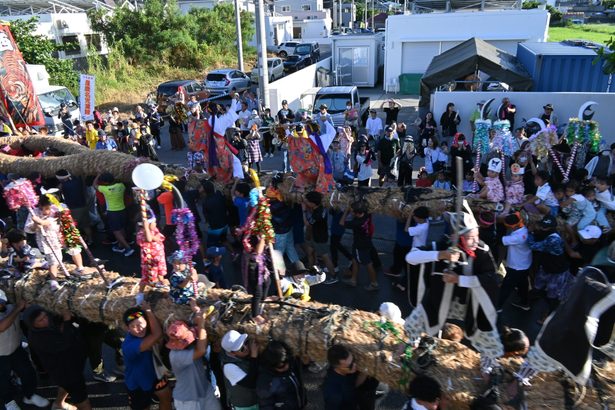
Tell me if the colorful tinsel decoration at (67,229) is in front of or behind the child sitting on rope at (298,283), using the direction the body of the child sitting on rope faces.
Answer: behind

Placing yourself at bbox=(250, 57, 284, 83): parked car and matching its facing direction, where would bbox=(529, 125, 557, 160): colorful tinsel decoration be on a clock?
The colorful tinsel decoration is roughly at 10 o'clock from the parked car.

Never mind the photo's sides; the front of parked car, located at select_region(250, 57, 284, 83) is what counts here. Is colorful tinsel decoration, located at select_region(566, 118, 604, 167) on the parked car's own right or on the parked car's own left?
on the parked car's own left

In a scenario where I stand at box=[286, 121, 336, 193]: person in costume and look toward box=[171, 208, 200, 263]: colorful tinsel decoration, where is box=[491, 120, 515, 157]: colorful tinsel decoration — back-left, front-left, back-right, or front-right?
back-left

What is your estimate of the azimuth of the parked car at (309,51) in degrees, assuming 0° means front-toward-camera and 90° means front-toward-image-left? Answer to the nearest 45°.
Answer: approximately 45°

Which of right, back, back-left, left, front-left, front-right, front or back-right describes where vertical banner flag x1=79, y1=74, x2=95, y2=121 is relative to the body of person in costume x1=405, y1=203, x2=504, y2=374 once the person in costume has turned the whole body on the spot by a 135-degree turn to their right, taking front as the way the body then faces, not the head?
front

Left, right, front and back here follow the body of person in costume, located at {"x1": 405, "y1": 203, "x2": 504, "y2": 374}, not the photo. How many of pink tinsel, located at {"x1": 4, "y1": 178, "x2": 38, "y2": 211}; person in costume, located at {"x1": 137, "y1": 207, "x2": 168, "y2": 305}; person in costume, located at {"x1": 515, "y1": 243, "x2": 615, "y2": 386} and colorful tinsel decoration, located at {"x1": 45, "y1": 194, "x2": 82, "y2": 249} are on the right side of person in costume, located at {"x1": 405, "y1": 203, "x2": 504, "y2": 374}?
3

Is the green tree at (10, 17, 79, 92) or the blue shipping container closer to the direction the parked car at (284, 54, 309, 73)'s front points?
the green tree

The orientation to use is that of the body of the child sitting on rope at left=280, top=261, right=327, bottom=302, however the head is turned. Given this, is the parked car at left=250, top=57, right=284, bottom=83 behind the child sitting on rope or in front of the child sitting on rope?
behind
